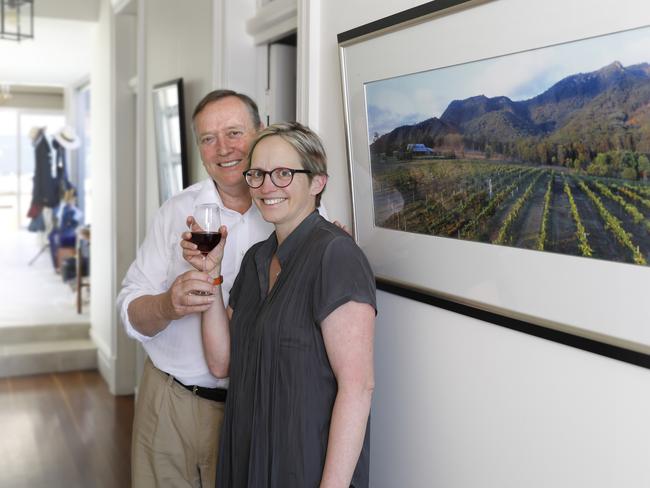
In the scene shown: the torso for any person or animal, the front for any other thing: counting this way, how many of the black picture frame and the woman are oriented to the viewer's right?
0

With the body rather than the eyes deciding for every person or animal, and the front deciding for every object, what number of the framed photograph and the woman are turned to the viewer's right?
0

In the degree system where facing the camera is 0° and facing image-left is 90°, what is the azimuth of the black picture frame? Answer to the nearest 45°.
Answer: approximately 45°

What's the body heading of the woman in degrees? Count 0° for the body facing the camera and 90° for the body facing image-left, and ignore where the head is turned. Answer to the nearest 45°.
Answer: approximately 45°

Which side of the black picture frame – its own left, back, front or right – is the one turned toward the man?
right

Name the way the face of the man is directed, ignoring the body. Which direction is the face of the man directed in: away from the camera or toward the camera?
toward the camera
